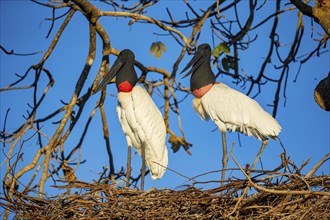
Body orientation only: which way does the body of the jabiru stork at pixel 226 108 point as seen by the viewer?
to the viewer's left

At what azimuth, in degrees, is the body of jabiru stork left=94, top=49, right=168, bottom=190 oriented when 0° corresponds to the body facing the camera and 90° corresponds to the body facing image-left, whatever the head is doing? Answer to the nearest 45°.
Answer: approximately 45°
